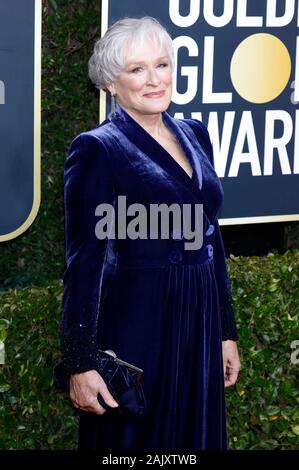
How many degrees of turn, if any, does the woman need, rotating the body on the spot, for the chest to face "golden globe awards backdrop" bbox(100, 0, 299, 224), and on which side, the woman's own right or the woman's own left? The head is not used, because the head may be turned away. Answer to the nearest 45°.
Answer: approximately 135° to the woman's own left

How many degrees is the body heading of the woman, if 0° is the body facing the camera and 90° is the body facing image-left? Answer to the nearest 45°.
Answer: approximately 315°

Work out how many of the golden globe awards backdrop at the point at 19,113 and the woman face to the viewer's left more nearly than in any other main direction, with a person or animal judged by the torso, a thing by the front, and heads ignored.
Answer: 0

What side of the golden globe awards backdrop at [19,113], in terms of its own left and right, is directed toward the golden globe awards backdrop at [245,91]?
left

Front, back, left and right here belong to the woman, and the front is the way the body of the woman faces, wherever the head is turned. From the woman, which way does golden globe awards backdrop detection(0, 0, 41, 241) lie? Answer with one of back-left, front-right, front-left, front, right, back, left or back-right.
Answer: back

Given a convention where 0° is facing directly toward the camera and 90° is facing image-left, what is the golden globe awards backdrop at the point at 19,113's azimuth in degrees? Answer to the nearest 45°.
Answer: approximately 0°

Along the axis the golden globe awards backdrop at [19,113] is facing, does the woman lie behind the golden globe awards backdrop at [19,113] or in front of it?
in front
